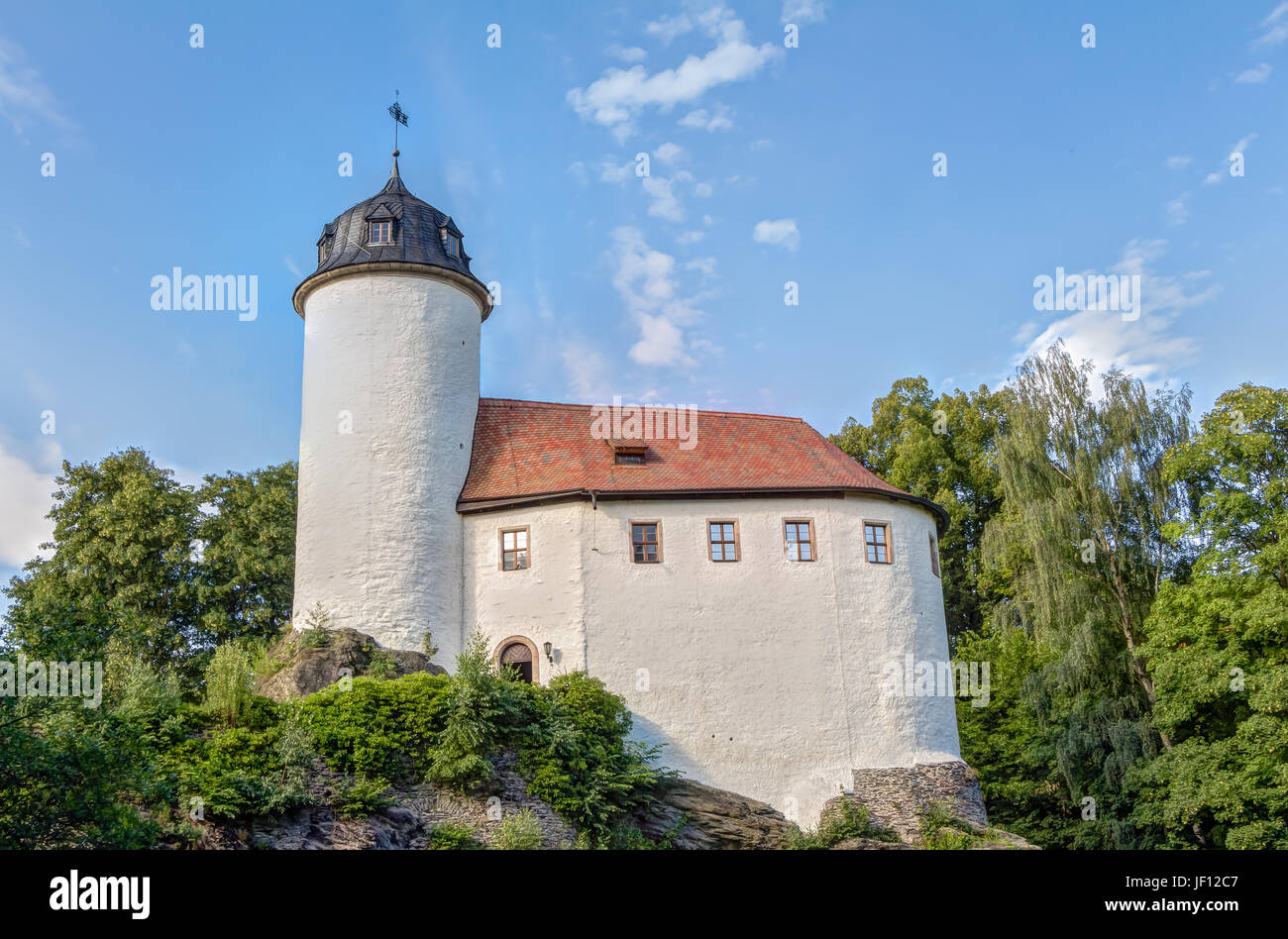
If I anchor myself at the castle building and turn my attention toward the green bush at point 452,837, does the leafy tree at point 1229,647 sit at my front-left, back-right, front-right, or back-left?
back-left

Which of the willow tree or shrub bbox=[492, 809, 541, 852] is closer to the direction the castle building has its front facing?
the shrub

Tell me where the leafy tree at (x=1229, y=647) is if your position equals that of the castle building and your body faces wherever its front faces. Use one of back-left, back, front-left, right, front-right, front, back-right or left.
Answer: left

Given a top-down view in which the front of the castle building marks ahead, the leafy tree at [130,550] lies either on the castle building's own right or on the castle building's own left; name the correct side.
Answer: on the castle building's own right

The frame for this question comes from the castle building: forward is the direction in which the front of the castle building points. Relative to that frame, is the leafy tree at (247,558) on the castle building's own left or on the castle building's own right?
on the castle building's own right

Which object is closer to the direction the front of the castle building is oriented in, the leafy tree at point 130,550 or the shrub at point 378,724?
the shrub

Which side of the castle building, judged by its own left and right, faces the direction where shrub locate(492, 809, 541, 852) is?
front

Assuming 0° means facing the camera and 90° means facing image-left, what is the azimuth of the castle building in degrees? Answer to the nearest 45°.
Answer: approximately 0°

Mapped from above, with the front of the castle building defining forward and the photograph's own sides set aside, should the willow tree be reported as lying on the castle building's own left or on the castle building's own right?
on the castle building's own left

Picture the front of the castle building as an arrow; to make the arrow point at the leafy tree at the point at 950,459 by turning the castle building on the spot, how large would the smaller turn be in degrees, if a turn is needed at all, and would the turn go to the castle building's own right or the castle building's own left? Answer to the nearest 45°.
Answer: approximately 135° to the castle building's own left
